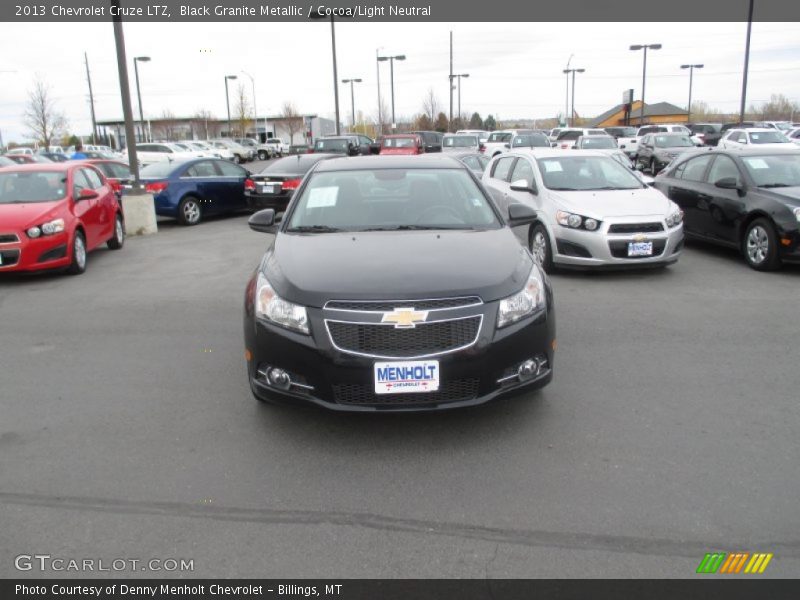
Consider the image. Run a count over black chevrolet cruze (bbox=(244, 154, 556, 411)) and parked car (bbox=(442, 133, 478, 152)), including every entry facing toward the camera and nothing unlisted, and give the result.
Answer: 2

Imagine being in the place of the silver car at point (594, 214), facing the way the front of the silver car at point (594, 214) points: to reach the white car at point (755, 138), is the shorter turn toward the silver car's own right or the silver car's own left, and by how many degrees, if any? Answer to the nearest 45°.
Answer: approximately 135° to the silver car's own left

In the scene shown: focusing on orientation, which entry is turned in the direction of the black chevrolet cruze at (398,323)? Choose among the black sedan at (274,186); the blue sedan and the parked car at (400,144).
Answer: the parked car

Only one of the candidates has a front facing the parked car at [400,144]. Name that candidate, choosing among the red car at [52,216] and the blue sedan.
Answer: the blue sedan

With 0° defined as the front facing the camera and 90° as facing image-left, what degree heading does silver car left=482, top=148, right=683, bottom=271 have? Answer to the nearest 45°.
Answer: approximately 315°

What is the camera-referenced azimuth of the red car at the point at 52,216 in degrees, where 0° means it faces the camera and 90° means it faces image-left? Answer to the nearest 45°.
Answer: approximately 45°

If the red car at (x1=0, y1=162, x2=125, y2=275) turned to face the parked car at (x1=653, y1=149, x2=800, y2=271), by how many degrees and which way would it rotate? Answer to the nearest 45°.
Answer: approximately 90° to its left

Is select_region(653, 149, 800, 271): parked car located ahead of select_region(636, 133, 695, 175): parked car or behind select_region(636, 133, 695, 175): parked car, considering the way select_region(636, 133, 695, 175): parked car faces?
ahead

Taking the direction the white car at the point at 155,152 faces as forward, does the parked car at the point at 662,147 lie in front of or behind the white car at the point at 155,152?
in front

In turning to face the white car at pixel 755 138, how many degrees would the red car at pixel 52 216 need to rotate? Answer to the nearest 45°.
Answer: approximately 135° to its left

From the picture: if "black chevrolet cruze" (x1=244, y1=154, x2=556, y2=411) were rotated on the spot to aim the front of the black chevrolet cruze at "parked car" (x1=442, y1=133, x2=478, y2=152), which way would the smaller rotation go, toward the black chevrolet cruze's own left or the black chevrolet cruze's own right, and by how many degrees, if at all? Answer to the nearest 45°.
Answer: approximately 180°
